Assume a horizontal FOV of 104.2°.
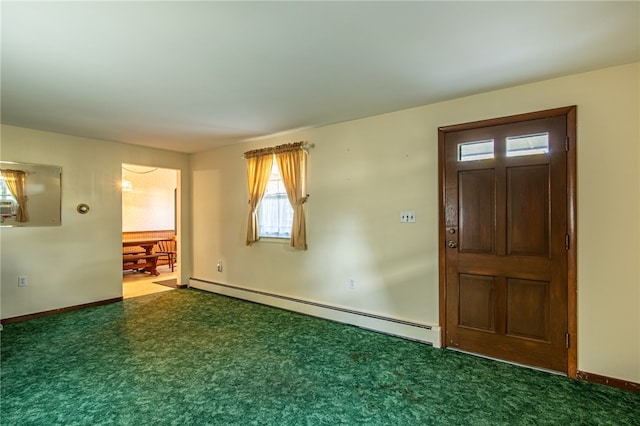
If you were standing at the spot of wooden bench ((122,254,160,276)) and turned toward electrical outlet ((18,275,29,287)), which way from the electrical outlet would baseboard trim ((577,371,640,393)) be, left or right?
left

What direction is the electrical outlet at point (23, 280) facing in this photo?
toward the camera

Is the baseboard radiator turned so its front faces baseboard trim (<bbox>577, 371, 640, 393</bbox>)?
no

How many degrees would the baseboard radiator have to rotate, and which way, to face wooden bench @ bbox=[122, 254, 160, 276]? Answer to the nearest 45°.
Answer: approximately 90° to its right

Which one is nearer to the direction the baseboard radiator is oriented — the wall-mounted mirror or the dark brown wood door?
the wall-mounted mirror

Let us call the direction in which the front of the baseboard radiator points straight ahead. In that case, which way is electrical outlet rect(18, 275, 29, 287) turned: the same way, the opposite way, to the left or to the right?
to the left

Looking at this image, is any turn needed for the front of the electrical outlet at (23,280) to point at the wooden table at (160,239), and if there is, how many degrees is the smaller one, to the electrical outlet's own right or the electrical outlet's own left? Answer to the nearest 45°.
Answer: approximately 135° to the electrical outlet's own left

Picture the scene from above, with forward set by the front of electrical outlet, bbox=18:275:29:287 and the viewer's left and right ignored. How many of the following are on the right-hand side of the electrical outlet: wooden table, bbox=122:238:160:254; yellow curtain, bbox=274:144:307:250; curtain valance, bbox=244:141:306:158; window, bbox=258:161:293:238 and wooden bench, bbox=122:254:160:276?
0
